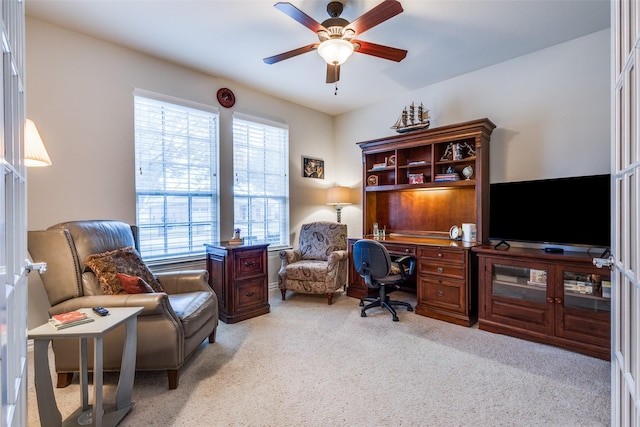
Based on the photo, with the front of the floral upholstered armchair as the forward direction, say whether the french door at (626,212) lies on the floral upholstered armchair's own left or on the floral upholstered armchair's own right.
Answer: on the floral upholstered armchair's own left

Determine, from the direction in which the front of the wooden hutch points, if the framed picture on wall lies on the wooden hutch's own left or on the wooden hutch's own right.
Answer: on the wooden hutch's own right

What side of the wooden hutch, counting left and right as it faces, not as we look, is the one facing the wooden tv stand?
left

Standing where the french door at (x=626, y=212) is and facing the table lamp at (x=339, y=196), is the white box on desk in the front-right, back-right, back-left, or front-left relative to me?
front-right

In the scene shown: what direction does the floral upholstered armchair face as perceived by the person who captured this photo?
facing the viewer and to the left of the viewer

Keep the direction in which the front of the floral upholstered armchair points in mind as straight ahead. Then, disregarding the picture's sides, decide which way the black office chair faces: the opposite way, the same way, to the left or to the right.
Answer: the opposite way

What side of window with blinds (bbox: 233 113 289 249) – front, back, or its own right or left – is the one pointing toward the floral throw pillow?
right

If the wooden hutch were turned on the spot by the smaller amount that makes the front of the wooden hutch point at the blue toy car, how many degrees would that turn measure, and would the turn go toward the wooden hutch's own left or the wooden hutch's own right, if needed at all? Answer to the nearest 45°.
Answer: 0° — it already faces it

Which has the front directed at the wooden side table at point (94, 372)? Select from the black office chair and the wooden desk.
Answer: the wooden desk

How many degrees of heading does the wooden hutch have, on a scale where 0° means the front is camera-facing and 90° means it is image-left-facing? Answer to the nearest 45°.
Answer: approximately 45°

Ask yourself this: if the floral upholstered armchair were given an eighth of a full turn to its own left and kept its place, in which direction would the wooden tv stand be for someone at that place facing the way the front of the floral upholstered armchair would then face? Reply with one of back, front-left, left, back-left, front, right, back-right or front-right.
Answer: front-left

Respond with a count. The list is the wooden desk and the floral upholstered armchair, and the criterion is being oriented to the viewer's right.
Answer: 0

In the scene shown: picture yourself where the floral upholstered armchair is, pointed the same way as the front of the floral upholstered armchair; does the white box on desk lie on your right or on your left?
on your left

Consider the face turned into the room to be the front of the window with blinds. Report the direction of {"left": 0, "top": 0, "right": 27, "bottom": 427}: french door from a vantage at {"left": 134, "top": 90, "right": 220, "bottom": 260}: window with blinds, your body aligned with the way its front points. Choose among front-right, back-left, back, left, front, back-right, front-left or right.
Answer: front-right

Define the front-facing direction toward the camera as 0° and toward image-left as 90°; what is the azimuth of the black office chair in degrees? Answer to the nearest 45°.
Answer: approximately 225°

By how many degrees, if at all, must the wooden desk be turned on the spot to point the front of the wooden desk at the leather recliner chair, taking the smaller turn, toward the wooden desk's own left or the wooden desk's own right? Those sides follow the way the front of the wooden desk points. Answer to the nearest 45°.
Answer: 0° — it already faces it

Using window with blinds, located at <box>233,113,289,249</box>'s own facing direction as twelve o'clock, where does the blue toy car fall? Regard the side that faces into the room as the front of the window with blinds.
The blue toy car is roughly at 2 o'clock from the window with blinds.

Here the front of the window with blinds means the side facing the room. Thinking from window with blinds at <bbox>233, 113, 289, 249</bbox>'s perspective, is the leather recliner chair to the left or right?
on its right
